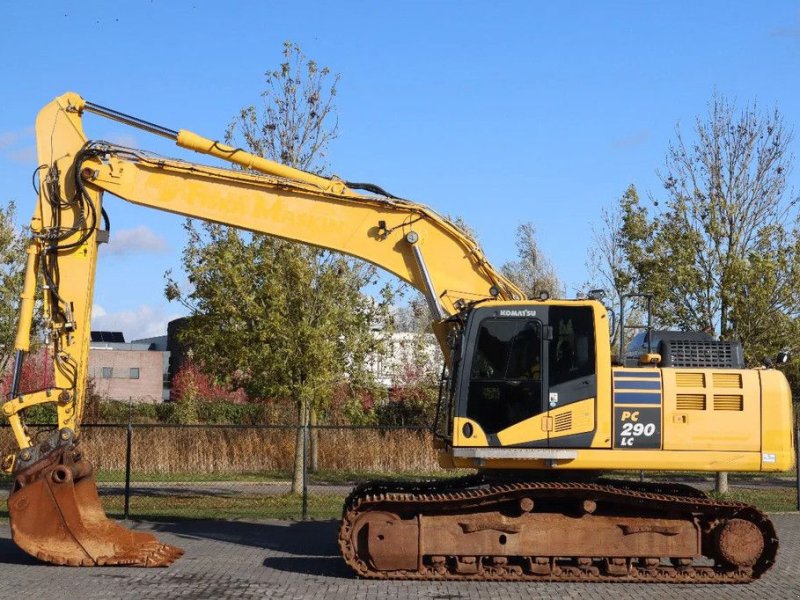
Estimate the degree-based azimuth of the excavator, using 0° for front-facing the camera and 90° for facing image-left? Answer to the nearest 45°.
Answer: approximately 90°

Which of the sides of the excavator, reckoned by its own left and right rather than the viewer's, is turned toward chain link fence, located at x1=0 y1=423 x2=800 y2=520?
right

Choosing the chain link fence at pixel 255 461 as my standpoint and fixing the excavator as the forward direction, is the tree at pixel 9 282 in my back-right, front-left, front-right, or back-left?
back-right

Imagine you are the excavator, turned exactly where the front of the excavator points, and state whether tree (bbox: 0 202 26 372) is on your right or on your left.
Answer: on your right
